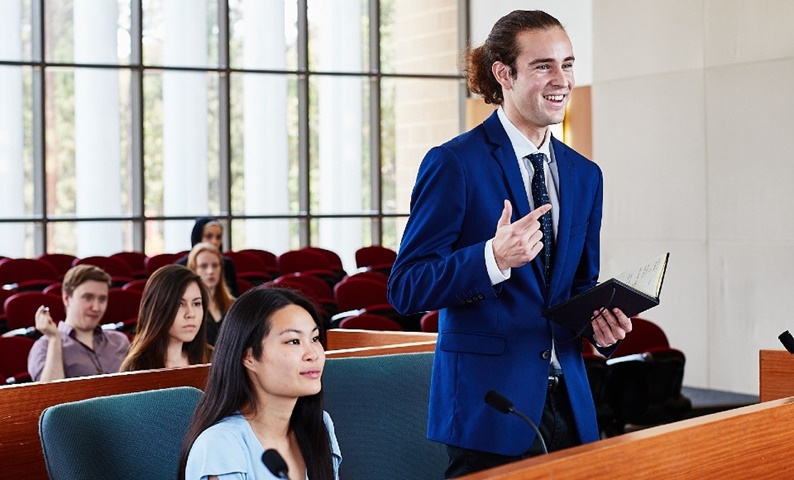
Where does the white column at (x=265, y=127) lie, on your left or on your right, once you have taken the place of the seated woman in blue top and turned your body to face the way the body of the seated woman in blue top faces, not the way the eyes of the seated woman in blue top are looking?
on your left

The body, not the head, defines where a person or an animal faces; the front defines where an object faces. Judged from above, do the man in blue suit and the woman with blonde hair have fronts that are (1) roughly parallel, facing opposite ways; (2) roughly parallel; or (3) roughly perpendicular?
roughly parallel

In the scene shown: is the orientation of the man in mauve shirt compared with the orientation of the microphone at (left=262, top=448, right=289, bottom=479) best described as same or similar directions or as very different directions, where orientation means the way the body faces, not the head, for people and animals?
very different directions

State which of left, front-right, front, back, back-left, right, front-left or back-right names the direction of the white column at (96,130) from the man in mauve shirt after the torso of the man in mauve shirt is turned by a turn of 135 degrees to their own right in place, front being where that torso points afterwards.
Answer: right

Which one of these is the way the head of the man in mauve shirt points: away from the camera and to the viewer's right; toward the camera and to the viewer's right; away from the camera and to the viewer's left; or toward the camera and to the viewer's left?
toward the camera and to the viewer's right

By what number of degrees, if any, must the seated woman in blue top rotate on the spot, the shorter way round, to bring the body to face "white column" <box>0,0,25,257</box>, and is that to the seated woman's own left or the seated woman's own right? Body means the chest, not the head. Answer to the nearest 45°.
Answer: approximately 135° to the seated woman's own left

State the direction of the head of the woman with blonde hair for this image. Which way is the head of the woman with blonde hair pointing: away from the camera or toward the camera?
toward the camera

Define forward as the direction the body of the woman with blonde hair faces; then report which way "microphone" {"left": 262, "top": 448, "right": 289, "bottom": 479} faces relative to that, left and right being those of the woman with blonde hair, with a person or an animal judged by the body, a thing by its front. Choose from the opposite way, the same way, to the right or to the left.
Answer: the opposite way

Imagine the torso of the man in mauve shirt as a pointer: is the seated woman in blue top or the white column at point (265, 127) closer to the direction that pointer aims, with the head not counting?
the seated woman in blue top

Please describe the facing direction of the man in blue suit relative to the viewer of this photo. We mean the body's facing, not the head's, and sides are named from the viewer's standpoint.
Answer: facing the viewer and to the right of the viewer

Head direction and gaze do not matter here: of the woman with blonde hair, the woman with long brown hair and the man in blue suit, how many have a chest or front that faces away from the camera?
0

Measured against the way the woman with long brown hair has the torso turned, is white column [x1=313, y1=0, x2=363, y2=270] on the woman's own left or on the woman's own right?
on the woman's own left

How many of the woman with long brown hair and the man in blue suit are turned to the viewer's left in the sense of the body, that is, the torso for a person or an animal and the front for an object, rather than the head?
0

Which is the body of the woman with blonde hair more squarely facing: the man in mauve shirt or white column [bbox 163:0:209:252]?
the man in mauve shirt

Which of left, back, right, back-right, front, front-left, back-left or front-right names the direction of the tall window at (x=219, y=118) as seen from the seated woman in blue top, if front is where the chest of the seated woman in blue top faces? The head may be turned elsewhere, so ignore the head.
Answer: back-left
